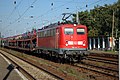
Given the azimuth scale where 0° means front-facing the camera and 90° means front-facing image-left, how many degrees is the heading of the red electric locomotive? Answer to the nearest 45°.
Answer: approximately 315°
